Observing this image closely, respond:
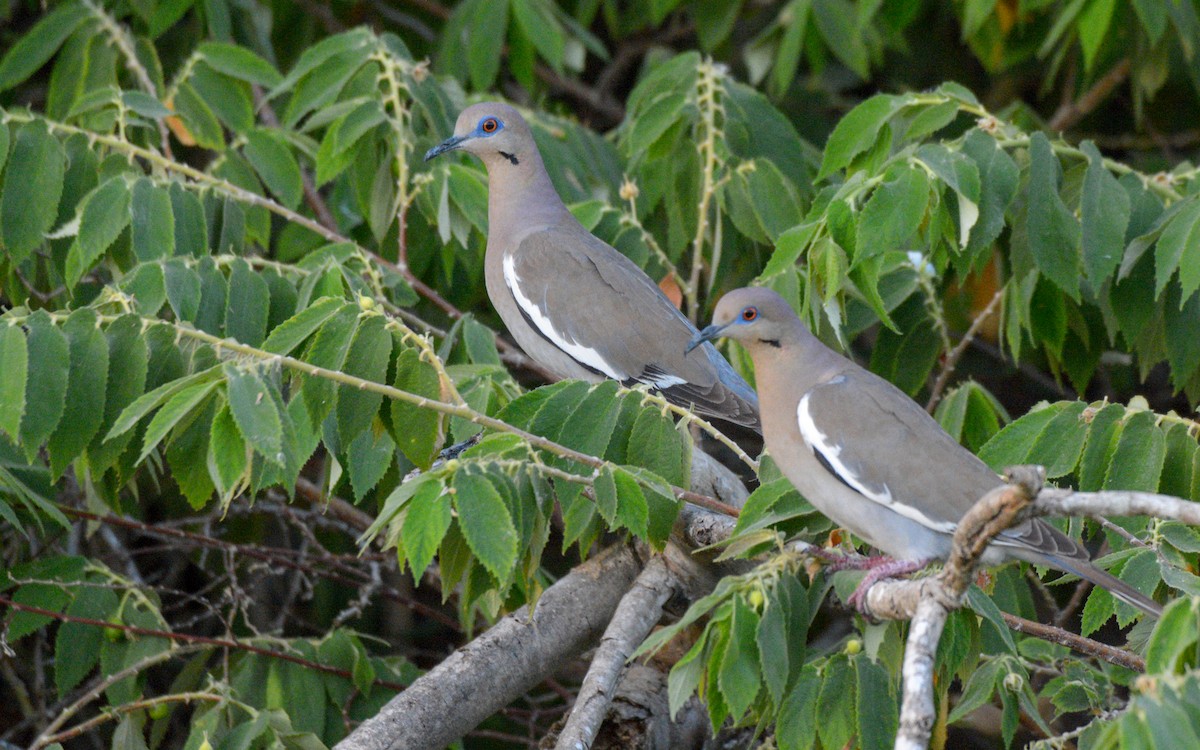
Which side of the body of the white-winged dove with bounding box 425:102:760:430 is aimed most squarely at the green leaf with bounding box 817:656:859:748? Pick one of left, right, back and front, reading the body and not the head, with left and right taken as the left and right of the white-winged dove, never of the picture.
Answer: back

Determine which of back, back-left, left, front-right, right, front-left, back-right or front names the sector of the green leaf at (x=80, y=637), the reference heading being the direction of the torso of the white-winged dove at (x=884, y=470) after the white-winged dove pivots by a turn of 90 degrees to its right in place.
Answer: left

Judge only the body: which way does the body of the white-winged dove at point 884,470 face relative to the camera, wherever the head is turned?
to the viewer's left

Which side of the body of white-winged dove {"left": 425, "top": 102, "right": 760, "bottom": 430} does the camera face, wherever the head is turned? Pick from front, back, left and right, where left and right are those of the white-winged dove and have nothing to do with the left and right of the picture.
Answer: left

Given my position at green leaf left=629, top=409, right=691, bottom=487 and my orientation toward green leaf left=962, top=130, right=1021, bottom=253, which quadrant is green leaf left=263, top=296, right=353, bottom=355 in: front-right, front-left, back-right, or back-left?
back-left

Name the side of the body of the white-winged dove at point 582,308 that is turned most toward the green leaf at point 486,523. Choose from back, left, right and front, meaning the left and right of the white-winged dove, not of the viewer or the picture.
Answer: left

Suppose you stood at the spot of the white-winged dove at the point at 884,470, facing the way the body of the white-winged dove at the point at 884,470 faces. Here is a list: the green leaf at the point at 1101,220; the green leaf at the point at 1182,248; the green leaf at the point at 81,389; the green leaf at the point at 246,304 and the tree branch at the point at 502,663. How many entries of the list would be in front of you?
3

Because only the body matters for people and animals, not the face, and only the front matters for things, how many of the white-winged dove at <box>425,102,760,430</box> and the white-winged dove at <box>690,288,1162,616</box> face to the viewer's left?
2

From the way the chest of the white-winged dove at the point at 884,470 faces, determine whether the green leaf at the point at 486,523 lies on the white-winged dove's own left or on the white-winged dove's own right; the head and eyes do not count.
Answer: on the white-winged dove's own left

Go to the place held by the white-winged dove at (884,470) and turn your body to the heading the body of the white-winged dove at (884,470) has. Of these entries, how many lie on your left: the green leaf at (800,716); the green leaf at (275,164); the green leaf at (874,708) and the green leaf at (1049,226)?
2

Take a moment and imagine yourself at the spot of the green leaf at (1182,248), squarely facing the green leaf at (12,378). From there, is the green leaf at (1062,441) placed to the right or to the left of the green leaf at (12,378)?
left

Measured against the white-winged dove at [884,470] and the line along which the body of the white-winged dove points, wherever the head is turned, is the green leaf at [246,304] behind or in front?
in front

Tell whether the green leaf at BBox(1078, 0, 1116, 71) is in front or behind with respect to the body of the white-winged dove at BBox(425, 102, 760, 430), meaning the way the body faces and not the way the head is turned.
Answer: behind
